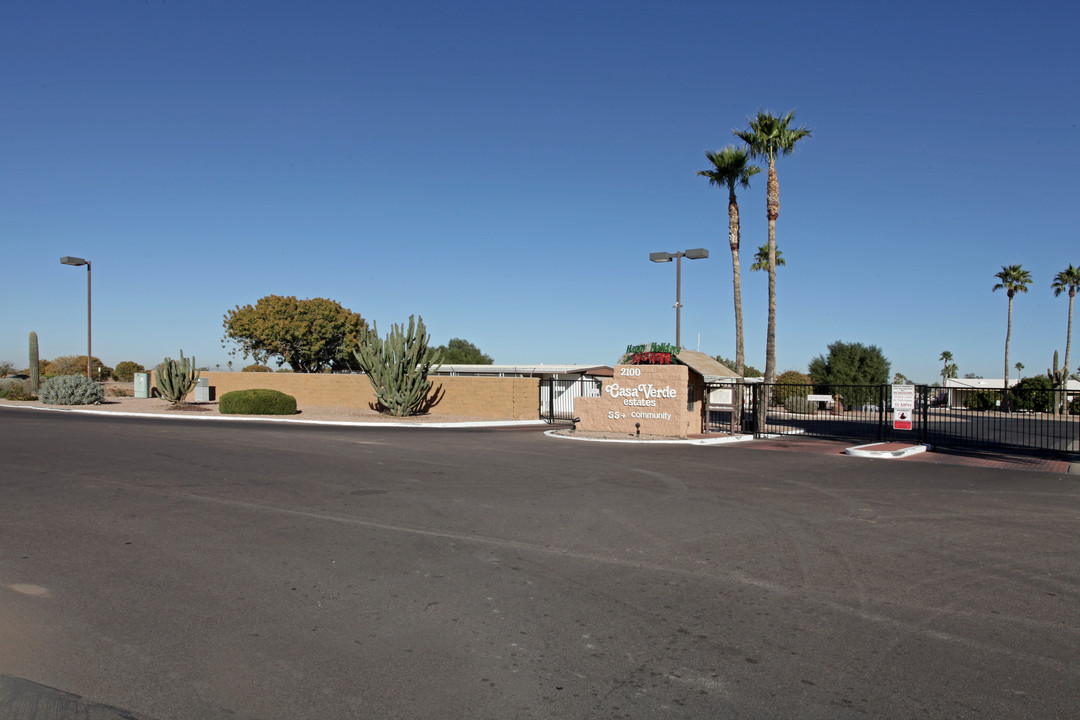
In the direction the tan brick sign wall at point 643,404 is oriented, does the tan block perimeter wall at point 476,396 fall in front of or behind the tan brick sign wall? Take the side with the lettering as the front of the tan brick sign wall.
behind

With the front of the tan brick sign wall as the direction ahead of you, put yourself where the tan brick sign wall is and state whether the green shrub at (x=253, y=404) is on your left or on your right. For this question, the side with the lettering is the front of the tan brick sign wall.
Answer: on your right

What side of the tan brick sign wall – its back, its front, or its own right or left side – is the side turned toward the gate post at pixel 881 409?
left

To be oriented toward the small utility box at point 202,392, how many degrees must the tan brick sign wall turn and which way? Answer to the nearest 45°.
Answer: approximately 135° to its right

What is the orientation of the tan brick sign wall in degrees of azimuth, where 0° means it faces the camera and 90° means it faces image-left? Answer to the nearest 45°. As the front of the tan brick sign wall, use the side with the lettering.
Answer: approximately 0°
